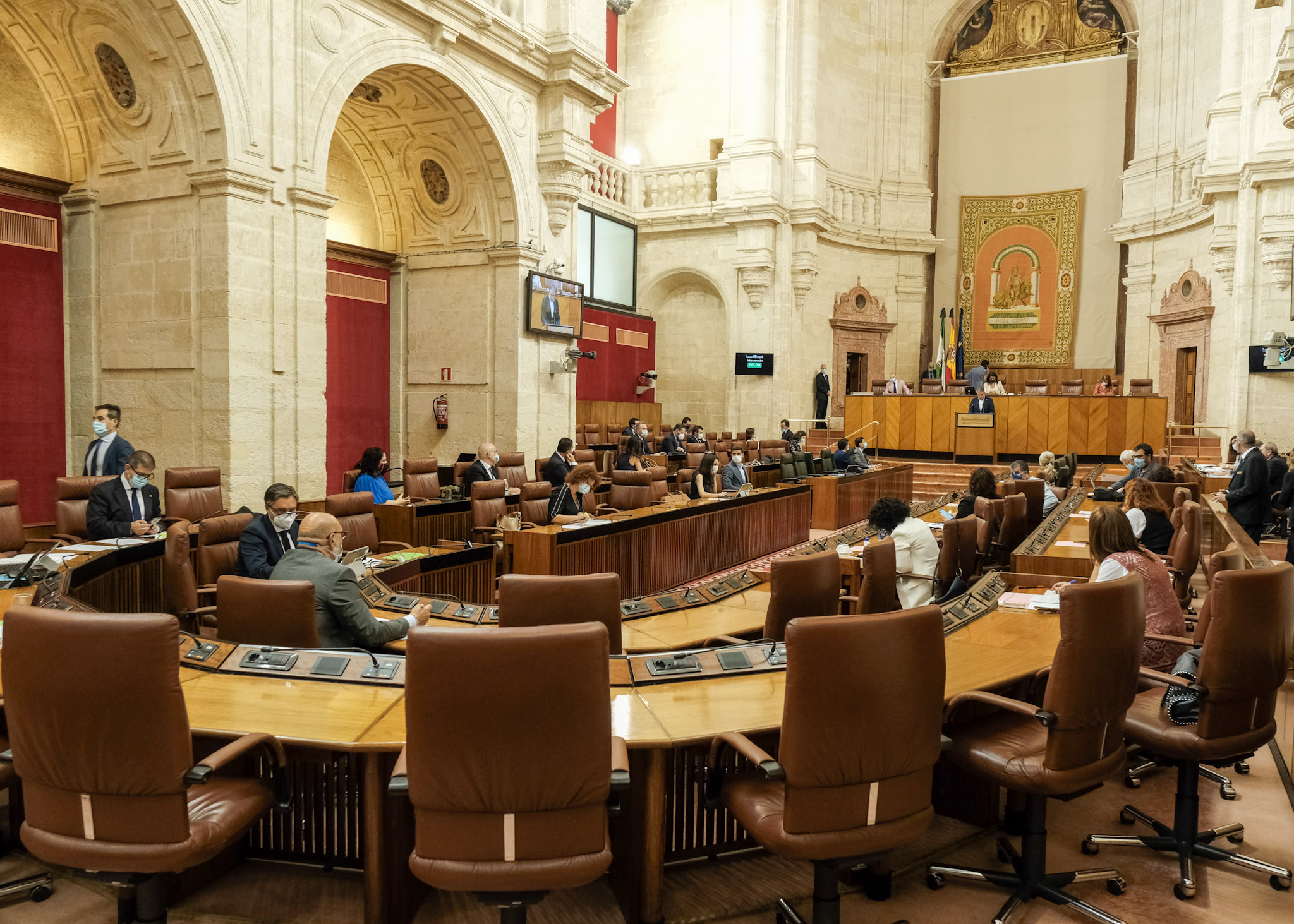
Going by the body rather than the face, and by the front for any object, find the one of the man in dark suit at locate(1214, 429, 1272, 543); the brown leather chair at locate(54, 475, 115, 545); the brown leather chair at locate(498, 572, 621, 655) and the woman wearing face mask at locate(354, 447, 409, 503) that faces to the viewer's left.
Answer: the man in dark suit

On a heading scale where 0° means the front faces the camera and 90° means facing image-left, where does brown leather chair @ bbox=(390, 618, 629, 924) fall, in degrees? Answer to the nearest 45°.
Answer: approximately 180°

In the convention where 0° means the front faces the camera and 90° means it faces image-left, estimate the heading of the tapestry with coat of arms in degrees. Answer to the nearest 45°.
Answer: approximately 0°

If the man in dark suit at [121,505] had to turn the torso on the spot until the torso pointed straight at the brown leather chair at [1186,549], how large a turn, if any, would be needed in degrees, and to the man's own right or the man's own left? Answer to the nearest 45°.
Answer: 0° — they already face it

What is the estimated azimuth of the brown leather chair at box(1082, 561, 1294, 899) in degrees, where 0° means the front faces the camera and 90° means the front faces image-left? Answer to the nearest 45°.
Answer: approximately 135°

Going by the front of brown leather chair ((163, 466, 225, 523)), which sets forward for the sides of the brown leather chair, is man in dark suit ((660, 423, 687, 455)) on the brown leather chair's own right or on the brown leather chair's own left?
on the brown leather chair's own left
